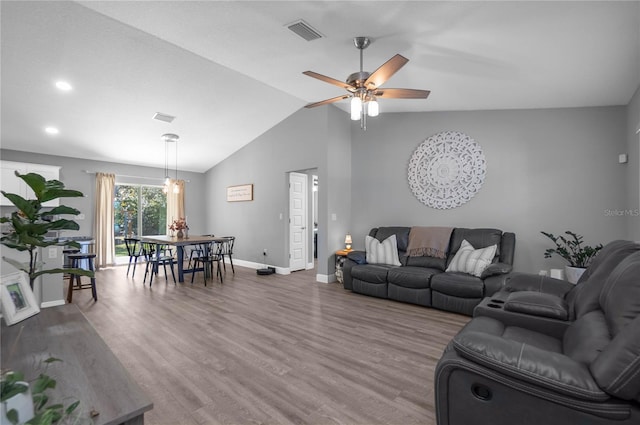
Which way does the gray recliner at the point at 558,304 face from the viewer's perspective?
to the viewer's left

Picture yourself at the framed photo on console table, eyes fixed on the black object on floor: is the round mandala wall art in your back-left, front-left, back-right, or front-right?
front-right

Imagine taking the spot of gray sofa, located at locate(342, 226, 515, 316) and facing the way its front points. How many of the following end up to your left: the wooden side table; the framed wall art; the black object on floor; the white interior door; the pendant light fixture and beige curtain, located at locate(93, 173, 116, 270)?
0

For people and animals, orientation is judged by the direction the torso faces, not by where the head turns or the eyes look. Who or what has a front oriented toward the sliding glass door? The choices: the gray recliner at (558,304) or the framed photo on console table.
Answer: the gray recliner

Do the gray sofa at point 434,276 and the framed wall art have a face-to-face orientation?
no

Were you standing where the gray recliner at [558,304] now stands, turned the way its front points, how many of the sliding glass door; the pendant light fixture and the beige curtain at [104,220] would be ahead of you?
3

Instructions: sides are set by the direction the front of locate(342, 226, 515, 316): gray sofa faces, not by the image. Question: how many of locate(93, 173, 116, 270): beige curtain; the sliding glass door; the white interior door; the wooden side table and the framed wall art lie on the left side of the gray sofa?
0

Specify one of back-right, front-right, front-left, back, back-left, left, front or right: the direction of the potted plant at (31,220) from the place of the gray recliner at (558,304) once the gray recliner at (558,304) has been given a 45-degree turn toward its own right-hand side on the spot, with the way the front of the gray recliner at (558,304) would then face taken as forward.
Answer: left

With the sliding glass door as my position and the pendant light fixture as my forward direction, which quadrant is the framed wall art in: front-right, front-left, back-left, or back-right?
front-left

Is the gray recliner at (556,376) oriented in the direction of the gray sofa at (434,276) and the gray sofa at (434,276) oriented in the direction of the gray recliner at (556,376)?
no

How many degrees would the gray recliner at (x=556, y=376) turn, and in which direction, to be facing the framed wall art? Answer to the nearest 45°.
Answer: approximately 45° to its right

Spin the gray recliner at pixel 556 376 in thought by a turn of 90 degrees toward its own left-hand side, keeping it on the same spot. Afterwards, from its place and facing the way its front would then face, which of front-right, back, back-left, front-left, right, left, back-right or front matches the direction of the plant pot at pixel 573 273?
back

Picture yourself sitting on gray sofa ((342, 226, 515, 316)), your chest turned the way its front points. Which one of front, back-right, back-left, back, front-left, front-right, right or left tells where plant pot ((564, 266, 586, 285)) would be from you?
back-left

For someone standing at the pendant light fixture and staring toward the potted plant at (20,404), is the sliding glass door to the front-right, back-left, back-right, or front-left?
back-right

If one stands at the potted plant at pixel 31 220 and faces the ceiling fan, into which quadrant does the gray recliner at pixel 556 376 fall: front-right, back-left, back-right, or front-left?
front-right

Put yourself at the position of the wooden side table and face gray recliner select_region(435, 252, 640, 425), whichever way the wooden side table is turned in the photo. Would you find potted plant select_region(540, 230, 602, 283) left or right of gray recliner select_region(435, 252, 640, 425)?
left

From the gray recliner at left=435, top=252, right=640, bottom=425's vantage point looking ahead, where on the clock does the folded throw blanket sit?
The folded throw blanket is roughly at 2 o'clock from the gray recliner.

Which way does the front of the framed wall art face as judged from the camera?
facing the viewer and to the left of the viewer
